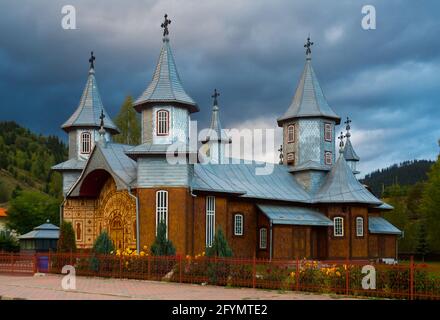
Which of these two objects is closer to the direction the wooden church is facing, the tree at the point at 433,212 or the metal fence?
the metal fence

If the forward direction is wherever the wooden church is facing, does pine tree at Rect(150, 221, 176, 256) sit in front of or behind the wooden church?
in front

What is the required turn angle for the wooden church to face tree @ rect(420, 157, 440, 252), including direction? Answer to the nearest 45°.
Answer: approximately 180°

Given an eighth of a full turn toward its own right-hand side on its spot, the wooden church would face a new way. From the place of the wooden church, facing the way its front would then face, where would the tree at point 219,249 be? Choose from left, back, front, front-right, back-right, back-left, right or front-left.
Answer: left

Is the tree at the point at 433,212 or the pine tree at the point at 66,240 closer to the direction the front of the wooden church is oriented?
the pine tree

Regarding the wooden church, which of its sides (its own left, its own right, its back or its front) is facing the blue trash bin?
front

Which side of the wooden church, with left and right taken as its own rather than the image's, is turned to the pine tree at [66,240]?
front

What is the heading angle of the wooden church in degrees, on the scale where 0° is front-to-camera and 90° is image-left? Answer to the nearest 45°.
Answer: approximately 45°
